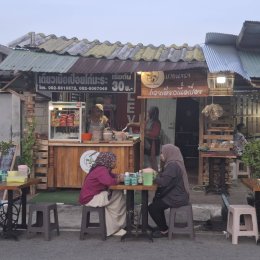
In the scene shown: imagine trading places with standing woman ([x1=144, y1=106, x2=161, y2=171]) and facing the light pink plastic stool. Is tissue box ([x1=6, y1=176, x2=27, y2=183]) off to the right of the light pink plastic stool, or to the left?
right

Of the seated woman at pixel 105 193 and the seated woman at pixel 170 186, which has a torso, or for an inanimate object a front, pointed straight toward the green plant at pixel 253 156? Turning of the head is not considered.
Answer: the seated woman at pixel 105 193

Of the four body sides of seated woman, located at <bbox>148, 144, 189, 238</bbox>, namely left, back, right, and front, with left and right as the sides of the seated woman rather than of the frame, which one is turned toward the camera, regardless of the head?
left

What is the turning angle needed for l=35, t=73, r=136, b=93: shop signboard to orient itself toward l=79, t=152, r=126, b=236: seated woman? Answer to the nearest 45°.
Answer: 0° — it already faces them

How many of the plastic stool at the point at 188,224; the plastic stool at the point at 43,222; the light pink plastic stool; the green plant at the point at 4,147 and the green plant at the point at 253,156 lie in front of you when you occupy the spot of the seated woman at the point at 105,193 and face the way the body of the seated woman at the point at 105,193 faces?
3

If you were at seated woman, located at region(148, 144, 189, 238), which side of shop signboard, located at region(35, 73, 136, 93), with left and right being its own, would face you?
front

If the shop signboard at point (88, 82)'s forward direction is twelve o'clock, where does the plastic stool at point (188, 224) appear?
The plastic stool is roughly at 11 o'clock from the shop signboard.

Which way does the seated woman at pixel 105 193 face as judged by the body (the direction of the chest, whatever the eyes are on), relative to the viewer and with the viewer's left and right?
facing to the right of the viewer

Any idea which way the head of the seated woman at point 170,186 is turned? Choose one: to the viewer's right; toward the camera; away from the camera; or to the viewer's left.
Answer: to the viewer's left

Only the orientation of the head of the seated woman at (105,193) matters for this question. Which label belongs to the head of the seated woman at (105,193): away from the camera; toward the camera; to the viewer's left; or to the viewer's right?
to the viewer's right

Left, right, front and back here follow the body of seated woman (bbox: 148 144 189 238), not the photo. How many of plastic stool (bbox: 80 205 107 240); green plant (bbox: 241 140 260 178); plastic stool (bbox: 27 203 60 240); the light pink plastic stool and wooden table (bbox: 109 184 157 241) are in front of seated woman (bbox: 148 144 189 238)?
3

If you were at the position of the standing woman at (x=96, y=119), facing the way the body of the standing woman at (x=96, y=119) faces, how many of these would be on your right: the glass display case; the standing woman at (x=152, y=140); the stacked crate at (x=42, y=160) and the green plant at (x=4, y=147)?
3
